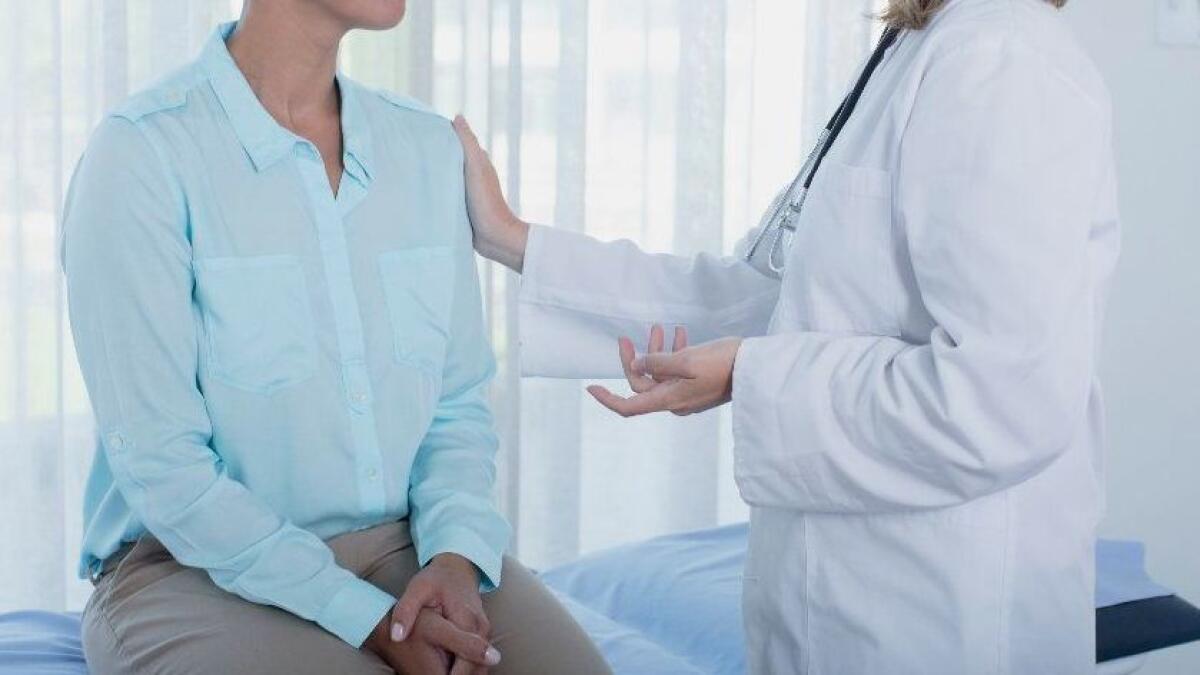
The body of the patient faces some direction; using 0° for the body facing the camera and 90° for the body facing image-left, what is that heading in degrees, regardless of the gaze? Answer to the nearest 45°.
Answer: approximately 315°

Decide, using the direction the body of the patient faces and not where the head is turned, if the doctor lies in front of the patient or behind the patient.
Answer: in front

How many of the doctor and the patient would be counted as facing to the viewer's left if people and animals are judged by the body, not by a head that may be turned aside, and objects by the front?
1

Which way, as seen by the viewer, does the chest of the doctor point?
to the viewer's left

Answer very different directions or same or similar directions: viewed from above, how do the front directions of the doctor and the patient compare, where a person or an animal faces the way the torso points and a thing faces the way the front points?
very different directions
